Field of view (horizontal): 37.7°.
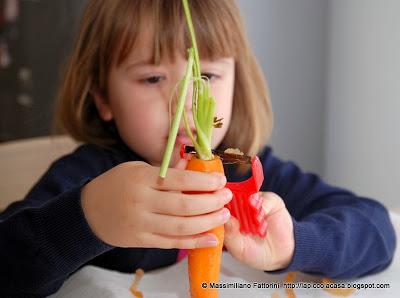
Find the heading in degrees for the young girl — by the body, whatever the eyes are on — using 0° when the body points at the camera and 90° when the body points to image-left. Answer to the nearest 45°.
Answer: approximately 0°
